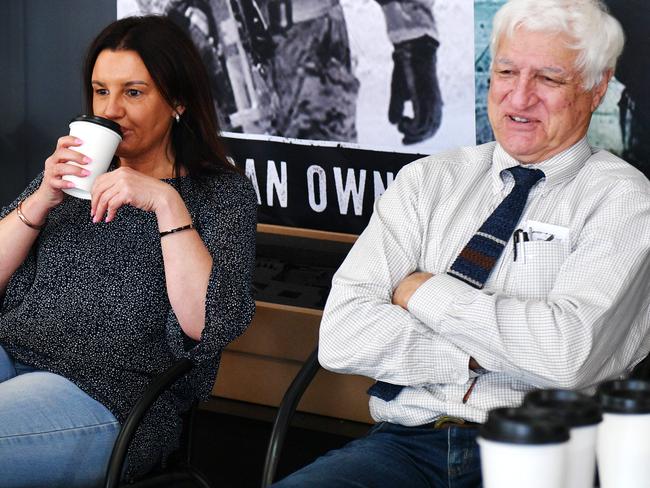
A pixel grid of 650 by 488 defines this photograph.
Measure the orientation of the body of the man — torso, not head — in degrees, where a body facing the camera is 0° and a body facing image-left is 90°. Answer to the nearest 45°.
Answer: approximately 45°

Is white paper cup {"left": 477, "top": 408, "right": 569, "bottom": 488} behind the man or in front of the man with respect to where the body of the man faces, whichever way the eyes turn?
in front

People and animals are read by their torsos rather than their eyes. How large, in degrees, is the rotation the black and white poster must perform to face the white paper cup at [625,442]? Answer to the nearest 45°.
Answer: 0° — it already faces it

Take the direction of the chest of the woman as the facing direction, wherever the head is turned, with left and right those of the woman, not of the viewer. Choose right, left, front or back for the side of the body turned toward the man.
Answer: left

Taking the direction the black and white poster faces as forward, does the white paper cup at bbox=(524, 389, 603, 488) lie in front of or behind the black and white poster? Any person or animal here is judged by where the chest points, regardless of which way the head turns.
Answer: in front

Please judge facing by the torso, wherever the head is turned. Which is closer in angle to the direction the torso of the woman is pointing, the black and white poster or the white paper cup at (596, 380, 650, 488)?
the white paper cup

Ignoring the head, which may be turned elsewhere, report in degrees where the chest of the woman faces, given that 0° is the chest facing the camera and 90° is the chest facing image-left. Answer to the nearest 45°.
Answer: approximately 45°

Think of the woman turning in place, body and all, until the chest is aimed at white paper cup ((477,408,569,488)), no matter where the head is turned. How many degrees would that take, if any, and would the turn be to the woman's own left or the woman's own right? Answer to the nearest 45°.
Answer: approximately 45° to the woman's own left

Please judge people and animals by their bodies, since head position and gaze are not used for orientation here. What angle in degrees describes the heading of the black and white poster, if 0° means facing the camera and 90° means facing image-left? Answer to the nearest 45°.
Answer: approximately 0°

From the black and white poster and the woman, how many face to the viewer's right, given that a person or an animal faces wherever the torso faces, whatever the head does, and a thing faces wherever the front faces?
0

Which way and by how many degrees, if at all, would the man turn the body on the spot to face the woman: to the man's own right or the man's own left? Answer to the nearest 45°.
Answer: approximately 45° to the man's own right

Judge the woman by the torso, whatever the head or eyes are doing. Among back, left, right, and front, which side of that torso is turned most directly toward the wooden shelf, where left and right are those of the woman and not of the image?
back

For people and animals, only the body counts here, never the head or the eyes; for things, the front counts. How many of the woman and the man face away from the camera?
0

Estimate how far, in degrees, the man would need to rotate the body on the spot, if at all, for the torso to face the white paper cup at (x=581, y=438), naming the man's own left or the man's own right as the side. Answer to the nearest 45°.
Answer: approximately 45° to the man's own left
